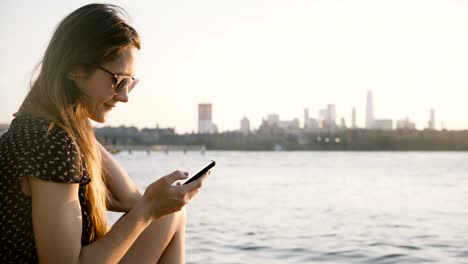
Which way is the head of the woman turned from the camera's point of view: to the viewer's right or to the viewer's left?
to the viewer's right

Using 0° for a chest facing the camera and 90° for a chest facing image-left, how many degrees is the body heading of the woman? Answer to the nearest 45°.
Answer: approximately 270°
